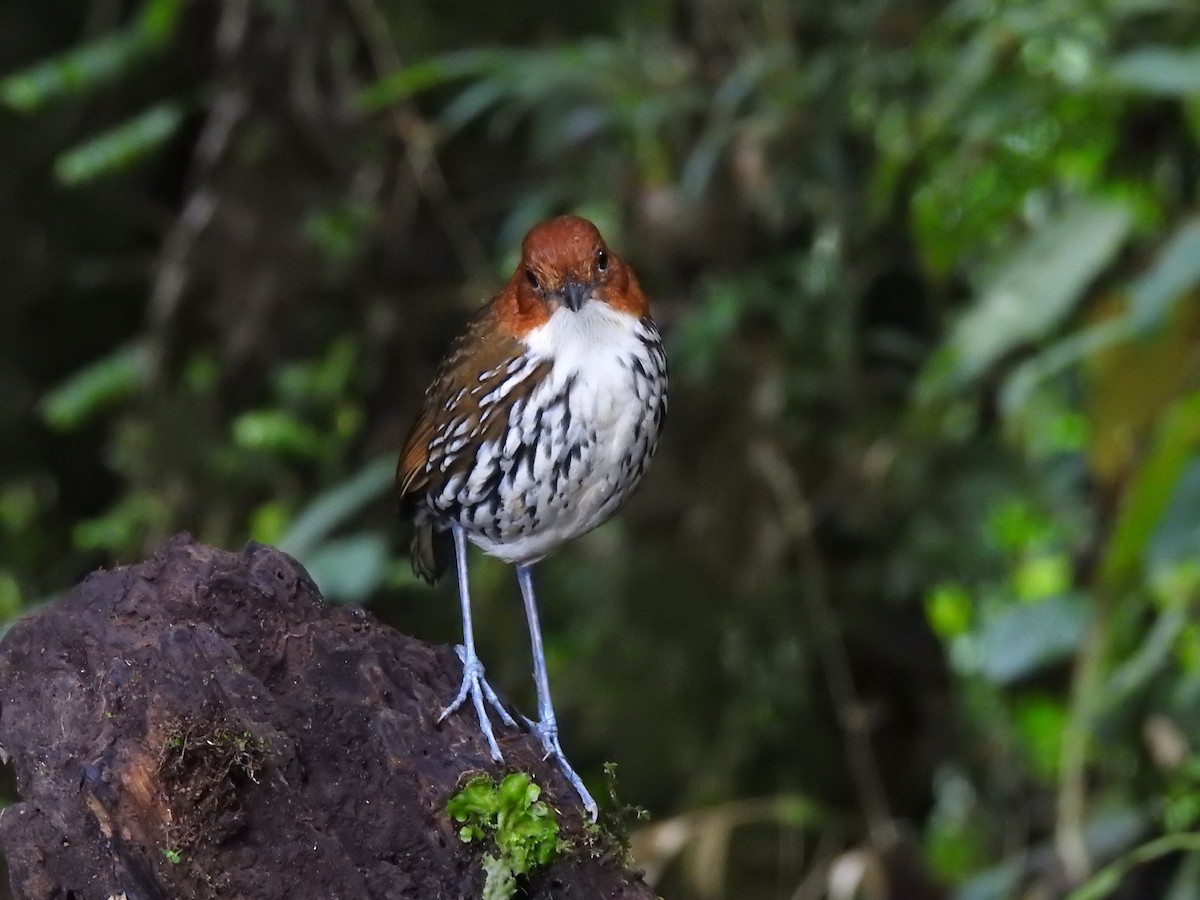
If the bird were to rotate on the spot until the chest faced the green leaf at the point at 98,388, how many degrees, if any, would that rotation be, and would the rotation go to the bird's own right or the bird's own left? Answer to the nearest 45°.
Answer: approximately 180°

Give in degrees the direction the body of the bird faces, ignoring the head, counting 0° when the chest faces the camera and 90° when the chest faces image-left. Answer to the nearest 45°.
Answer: approximately 315°

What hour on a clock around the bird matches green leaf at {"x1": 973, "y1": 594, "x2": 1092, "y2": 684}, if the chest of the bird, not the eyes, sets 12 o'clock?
The green leaf is roughly at 9 o'clock from the bird.
